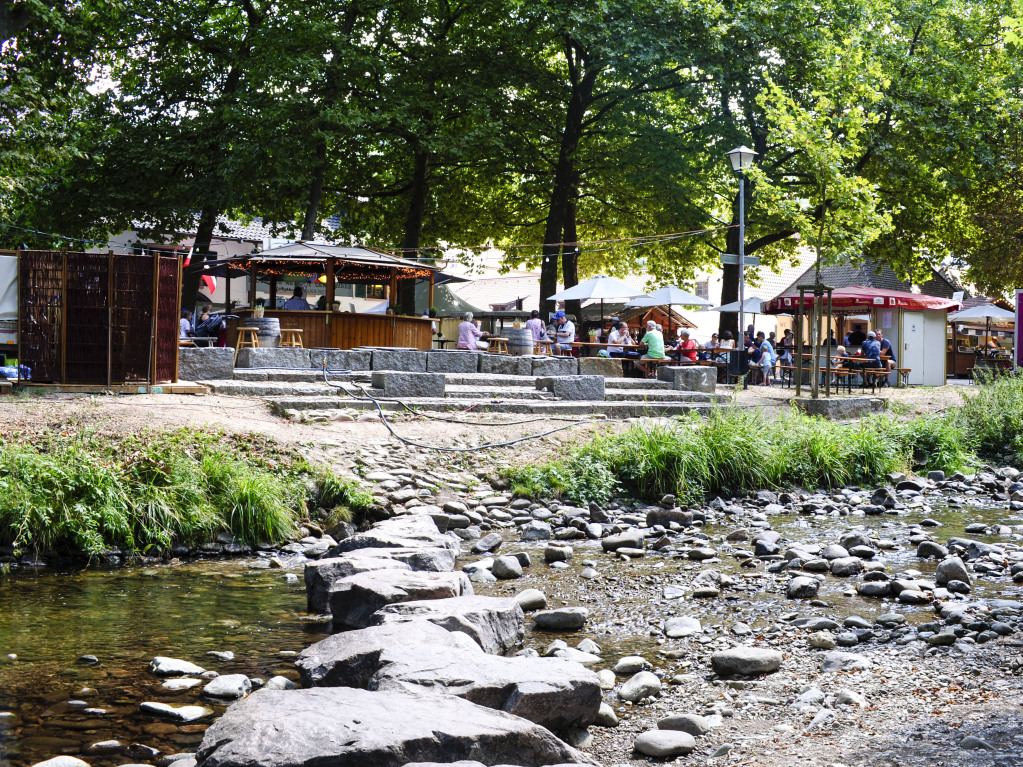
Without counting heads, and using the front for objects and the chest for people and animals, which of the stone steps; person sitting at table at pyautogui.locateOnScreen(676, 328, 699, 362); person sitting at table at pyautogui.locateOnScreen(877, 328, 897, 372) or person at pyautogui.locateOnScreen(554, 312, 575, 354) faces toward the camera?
the stone steps

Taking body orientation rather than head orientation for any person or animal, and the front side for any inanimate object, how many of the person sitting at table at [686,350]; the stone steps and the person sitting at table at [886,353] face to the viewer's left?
2

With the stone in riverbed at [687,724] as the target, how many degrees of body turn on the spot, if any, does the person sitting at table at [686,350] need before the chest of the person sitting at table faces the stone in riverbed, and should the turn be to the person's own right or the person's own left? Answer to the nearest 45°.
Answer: approximately 90° to the person's own left

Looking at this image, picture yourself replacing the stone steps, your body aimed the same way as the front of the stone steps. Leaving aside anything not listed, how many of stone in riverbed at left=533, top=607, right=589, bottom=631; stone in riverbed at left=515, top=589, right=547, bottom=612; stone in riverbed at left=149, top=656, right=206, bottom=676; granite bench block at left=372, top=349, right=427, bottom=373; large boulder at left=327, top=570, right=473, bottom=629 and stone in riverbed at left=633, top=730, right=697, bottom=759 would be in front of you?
5

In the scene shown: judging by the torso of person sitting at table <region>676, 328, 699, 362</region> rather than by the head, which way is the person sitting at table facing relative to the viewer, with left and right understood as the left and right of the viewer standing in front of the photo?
facing to the left of the viewer

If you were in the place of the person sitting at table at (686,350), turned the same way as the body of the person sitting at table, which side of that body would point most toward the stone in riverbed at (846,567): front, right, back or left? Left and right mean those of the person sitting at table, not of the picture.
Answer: left

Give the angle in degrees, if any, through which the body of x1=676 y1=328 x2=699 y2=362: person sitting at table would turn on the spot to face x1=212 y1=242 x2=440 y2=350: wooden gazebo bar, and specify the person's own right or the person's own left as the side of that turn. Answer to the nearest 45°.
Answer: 0° — they already face it

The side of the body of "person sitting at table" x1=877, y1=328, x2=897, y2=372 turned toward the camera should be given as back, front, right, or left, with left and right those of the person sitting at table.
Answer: left

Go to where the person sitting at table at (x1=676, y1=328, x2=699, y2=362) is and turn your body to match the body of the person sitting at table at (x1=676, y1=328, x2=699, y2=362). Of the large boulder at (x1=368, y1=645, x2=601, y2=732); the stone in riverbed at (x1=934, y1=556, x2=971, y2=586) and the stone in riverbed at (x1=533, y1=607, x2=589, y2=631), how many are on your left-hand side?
3

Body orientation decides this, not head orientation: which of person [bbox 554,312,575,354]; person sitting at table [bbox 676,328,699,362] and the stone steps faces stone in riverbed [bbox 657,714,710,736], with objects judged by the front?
the stone steps

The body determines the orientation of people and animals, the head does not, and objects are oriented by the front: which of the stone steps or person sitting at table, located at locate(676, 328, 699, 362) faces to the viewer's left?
the person sitting at table
